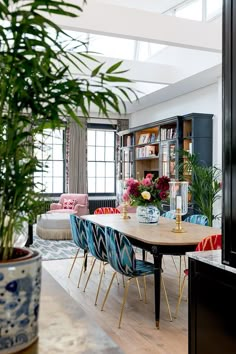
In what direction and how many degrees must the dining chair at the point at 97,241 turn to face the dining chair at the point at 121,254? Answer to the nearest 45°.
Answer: approximately 135° to its right

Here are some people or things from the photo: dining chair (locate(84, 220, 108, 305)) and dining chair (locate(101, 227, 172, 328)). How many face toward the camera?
0

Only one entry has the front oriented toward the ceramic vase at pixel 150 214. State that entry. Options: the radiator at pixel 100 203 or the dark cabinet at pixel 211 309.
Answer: the radiator

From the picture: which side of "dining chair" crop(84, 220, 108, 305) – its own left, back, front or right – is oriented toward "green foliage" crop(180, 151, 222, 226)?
front

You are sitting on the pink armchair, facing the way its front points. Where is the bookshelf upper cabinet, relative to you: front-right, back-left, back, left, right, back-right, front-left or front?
left

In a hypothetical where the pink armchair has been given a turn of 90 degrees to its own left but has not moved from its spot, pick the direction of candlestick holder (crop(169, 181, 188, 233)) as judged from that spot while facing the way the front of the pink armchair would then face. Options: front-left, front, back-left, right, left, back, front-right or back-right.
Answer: front-right

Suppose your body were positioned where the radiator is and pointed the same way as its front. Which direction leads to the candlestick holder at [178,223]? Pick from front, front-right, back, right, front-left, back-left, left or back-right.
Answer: front

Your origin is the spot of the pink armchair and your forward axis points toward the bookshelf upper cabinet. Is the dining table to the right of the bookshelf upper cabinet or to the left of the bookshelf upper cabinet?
right

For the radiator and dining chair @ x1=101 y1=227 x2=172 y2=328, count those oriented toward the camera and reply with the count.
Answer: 1

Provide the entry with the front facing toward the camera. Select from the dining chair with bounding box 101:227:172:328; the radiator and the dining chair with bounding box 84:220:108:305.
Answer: the radiator

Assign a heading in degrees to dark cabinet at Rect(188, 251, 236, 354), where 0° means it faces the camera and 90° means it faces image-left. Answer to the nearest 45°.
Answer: approximately 45°

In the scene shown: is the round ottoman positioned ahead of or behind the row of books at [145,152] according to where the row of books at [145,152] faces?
ahead

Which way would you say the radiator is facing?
toward the camera

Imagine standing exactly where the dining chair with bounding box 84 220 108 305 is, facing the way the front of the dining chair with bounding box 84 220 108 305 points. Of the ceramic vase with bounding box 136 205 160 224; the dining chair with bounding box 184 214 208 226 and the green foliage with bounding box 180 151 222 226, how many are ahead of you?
3

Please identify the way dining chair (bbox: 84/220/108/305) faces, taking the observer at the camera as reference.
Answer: facing away from the viewer and to the right of the viewer

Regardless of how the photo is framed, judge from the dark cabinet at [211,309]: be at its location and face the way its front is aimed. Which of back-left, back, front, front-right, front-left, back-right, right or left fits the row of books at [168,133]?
back-right

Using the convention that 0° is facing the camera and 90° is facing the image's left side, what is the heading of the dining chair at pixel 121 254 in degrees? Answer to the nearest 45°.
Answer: approximately 225°

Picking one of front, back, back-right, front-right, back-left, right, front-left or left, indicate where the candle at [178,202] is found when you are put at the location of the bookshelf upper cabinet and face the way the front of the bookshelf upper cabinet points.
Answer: front-left
